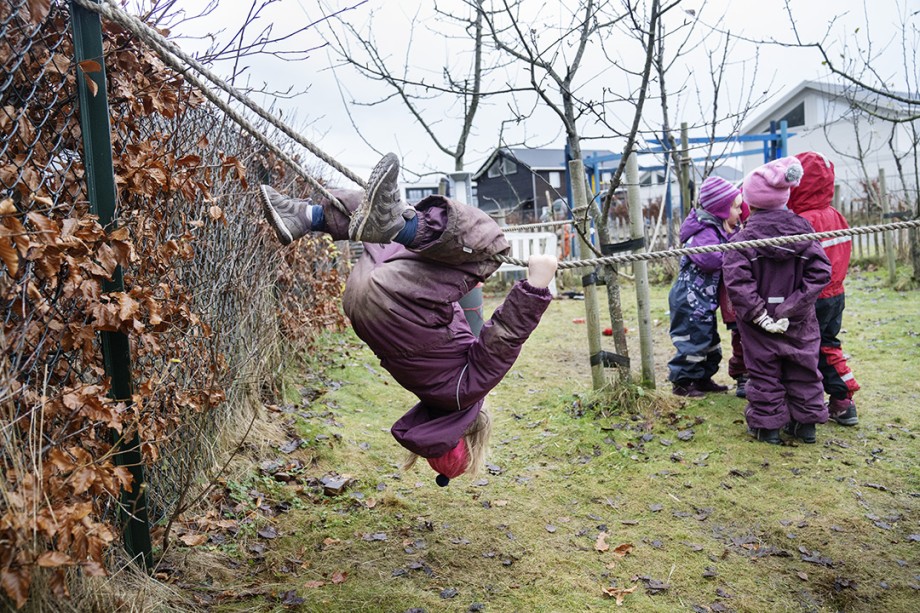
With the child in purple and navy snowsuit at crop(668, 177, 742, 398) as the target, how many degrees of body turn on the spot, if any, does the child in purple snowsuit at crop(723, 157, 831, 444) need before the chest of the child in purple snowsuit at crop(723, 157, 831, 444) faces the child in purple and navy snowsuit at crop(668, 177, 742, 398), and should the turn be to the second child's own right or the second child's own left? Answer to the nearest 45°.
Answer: approximately 45° to the second child's own left

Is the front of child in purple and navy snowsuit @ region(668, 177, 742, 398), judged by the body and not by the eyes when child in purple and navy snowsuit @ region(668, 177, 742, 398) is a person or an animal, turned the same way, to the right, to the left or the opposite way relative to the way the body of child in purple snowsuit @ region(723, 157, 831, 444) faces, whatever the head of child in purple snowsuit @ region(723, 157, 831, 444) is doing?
to the right

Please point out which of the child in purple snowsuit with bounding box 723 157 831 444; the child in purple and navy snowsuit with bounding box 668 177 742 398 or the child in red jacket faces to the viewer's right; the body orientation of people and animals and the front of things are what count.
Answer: the child in purple and navy snowsuit with bounding box 668 177 742 398

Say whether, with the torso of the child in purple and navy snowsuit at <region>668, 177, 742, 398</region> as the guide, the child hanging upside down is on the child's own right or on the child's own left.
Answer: on the child's own right

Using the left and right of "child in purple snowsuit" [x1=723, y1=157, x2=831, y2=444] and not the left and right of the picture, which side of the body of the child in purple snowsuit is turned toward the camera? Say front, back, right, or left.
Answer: back

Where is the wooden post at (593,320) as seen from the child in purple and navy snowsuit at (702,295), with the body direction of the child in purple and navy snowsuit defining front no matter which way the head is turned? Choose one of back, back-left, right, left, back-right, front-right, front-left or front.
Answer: back-right

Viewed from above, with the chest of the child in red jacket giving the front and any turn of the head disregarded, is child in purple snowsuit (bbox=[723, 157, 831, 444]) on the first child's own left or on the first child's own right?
on the first child's own left

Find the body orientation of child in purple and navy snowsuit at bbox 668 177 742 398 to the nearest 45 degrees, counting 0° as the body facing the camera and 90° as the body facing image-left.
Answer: approximately 270°

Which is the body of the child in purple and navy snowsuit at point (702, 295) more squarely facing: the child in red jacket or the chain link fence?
the child in red jacket

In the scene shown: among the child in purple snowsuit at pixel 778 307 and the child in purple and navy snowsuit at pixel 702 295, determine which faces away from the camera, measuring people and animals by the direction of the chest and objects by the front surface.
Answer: the child in purple snowsuit at pixel 778 307

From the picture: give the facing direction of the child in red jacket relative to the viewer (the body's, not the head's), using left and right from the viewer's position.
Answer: facing away from the viewer and to the left of the viewer
